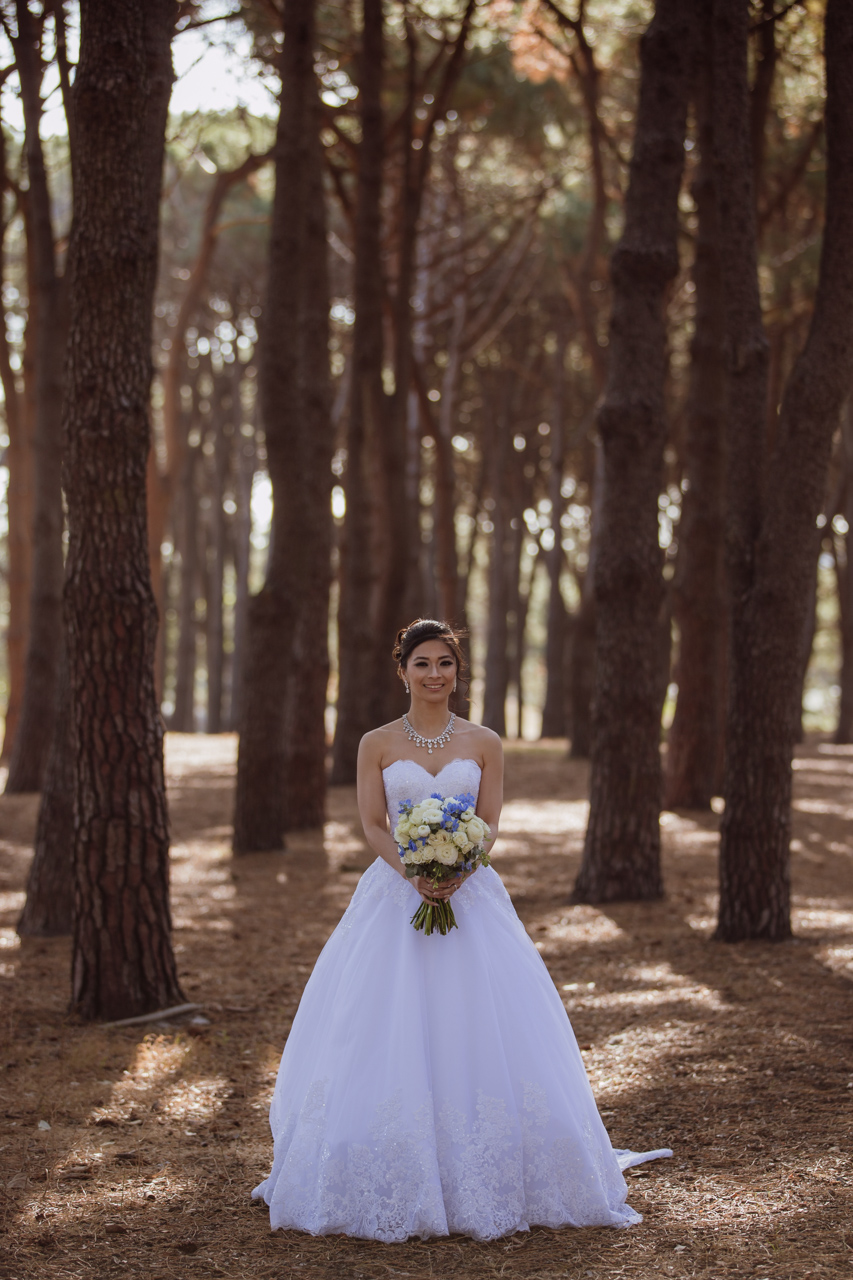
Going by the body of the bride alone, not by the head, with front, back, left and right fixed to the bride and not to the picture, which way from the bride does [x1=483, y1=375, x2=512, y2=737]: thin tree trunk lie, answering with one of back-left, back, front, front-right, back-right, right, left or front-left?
back

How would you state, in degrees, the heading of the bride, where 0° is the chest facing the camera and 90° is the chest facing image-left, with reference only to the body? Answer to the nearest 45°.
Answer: approximately 0°

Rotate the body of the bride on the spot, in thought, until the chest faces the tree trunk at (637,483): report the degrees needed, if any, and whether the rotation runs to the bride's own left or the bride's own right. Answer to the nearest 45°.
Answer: approximately 180°

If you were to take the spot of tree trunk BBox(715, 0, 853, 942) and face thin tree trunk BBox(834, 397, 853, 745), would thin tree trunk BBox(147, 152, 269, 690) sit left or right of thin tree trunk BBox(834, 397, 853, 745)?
left

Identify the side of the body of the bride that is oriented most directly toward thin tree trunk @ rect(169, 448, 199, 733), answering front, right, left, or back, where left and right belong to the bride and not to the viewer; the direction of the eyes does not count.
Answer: back

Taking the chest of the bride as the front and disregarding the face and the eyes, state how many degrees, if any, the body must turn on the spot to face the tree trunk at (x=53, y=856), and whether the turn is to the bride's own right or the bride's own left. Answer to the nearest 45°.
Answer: approximately 135° to the bride's own right

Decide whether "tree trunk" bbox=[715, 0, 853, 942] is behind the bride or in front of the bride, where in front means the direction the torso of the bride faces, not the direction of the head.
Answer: behind

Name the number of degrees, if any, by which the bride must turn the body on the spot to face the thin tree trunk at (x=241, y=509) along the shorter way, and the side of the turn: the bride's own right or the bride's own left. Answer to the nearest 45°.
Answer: approximately 180°
